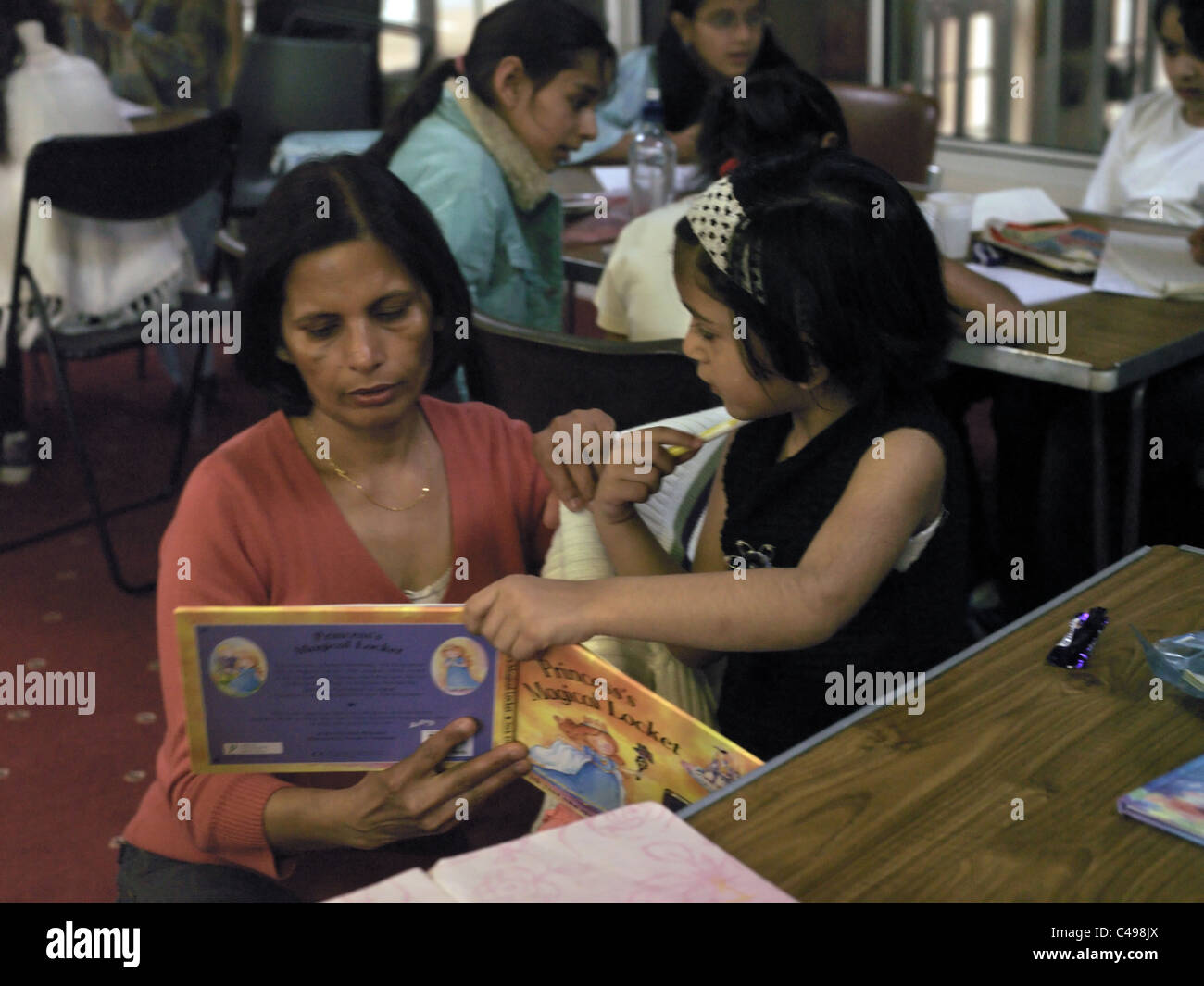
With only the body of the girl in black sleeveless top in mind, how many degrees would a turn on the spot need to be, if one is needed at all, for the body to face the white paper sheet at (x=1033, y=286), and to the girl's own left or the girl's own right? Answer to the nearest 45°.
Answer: approximately 90° to the girl's own right

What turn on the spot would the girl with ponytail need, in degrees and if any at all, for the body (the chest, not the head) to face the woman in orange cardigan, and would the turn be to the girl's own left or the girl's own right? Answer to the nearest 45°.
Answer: approximately 90° to the girl's own right

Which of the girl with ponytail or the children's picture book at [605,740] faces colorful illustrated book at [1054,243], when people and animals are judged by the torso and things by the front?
the girl with ponytail

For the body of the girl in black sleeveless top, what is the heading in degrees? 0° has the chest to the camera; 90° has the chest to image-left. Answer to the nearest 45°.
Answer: approximately 90°

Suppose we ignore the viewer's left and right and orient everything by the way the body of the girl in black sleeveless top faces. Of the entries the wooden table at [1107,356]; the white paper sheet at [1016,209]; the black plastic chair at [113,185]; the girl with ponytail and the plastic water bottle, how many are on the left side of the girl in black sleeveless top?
0

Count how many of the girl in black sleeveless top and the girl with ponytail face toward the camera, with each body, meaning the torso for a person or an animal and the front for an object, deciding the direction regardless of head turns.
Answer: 0

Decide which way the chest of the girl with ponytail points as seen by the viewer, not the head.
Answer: to the viewer's right

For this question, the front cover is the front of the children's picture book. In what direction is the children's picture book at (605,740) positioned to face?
toward the camera

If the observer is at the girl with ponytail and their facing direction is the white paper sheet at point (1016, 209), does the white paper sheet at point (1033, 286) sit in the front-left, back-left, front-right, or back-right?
front-right

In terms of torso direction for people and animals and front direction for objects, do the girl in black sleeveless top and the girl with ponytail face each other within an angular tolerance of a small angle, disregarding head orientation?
no

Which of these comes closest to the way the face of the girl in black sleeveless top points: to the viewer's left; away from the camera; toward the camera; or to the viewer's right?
to the viewer's left

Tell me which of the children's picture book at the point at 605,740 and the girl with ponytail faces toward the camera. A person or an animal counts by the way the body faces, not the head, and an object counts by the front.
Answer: the children's picture book

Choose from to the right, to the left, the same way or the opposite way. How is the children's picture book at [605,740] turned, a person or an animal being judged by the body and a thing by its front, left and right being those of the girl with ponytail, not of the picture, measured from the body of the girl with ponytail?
to the right

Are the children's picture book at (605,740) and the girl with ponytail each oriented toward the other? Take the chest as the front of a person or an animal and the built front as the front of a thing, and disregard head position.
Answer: no

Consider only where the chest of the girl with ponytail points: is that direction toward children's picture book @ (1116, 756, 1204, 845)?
no

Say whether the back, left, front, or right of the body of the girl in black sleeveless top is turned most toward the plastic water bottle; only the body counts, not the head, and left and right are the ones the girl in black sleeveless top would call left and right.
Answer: right
